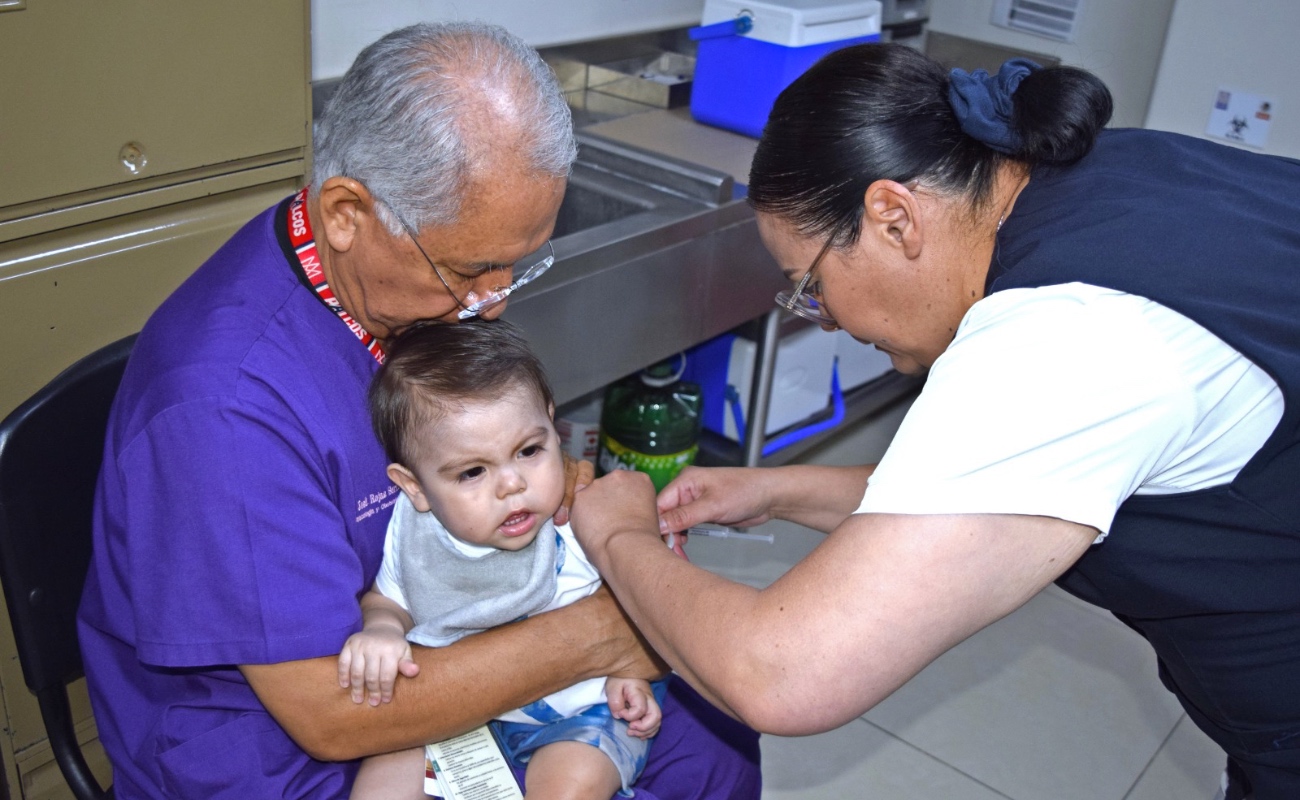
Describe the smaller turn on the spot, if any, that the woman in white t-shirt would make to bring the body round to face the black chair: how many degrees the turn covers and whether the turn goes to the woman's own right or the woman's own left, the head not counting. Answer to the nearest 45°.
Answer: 0° — they already face it

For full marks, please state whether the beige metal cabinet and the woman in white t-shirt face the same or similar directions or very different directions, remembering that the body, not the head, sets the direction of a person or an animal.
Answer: very different directions

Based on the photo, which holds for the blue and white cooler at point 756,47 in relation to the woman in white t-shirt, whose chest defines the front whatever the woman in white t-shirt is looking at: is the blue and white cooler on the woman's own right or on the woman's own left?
on the woman's own right

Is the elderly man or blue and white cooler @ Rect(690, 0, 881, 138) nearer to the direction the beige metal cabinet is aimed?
the elderly man

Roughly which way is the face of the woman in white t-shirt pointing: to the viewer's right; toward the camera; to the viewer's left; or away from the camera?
to the viewer's left

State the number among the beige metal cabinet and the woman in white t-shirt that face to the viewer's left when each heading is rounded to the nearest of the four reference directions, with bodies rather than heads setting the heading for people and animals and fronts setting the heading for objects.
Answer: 1

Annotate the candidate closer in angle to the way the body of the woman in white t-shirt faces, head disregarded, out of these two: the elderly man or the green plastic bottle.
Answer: the elderly man

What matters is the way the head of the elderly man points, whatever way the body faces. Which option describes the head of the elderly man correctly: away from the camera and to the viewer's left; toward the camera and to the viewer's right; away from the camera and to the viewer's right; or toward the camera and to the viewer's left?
toward the camera and to the viewer's right

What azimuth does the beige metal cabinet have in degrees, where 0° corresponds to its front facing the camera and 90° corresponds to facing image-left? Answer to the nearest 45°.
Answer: approximately 315°

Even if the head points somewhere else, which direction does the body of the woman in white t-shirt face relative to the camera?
to the viewer's left
